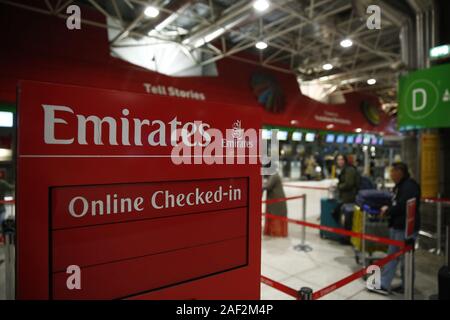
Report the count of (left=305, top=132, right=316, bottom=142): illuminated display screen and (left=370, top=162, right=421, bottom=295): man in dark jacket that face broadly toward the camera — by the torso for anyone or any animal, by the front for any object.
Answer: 1

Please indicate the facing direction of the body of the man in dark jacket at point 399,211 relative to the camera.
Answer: to the viewer's left

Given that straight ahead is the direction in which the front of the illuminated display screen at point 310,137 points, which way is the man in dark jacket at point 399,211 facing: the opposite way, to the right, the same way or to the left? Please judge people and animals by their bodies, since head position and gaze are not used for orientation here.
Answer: to the right

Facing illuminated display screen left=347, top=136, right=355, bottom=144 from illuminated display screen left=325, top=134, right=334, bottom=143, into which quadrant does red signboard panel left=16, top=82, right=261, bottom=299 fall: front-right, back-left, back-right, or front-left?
back-right

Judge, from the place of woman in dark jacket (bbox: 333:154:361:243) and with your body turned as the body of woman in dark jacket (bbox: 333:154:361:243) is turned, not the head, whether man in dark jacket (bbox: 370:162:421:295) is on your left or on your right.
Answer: on your left

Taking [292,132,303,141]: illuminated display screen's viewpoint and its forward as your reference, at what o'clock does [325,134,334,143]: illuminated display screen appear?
[325,134,334,143]: illuminated display screen is roughly at 9 o'clock from [292,132,303,141]: illuminated display screen.
